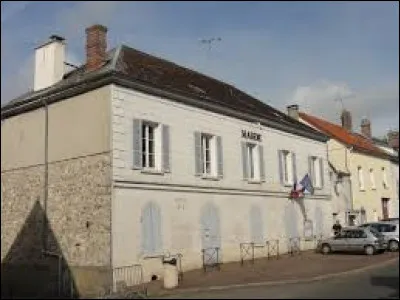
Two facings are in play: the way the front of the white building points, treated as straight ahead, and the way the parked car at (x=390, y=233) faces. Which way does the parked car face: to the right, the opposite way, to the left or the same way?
the opposite way

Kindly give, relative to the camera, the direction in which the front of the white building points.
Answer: facing the viewer and to the right of the viewer

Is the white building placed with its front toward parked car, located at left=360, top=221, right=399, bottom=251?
no

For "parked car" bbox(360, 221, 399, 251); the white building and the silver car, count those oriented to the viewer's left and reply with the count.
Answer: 2

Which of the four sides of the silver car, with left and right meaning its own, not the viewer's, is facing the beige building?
right

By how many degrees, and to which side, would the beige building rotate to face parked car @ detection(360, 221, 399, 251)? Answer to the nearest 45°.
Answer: approximately 45° to its right

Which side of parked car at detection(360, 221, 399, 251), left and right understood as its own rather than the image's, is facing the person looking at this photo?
left

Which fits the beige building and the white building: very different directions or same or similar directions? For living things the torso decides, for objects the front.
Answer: same or similar directions

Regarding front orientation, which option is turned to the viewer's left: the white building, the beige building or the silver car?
the silver car

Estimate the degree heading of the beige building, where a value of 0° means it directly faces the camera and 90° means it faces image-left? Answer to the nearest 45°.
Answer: approximately 315°

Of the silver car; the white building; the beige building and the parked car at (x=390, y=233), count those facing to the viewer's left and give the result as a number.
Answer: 2

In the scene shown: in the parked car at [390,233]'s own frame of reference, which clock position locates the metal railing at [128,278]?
The metal railing is roughly at 10 o'clock from the parked car.

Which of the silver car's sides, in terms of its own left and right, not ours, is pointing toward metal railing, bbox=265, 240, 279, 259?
front

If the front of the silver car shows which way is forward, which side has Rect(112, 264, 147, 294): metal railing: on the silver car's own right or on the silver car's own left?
on the silver car's own left

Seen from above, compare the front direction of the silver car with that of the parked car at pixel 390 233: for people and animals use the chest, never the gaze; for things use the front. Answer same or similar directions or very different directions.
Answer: same or similar directions

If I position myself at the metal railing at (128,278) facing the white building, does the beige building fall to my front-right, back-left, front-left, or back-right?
front-right

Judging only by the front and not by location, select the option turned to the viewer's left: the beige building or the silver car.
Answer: the silver car

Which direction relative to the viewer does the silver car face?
to the viewer's left
